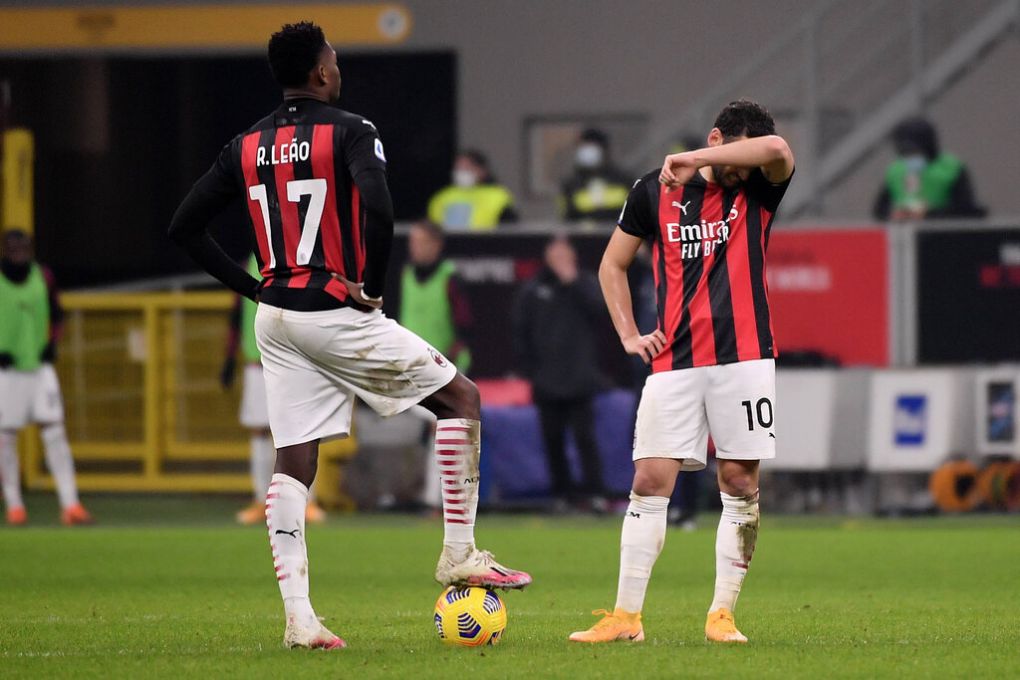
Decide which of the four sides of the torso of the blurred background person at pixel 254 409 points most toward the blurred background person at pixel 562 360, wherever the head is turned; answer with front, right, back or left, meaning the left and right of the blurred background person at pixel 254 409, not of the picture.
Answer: left

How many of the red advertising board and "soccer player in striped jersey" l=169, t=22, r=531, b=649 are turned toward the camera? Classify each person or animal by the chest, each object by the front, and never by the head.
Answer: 1

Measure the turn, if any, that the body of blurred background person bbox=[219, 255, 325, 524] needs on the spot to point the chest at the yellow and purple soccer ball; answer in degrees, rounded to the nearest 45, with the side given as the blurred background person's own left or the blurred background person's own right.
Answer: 0° — they already face it

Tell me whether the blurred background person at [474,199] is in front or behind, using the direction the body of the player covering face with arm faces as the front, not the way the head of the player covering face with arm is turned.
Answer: behind

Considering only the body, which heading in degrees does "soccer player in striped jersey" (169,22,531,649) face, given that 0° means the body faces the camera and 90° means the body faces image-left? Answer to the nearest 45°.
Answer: approximately 225°

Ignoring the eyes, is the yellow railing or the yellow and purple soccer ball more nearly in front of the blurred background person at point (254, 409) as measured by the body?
the yellow and purple soccer ball

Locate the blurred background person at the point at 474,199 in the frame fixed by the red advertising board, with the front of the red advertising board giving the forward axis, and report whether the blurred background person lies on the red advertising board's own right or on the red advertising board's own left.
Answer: on the red advertising board's own right

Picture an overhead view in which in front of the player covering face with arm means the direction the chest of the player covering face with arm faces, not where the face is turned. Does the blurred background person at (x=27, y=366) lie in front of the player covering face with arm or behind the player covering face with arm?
behind
